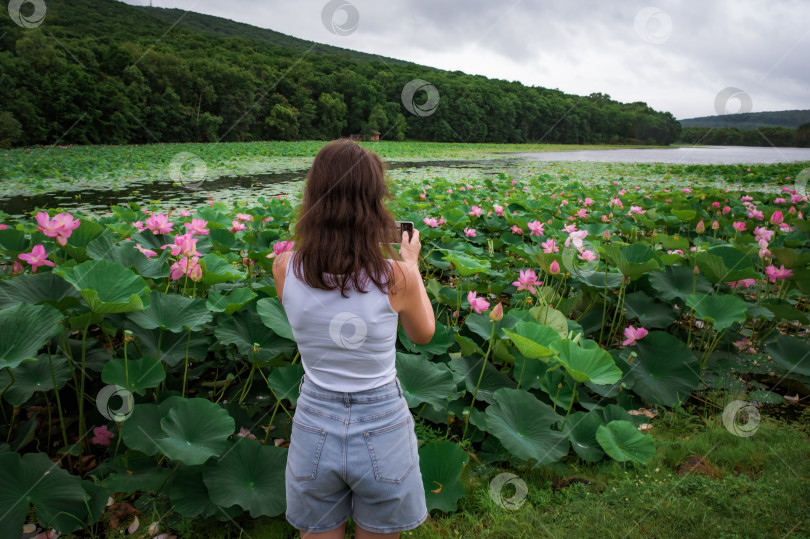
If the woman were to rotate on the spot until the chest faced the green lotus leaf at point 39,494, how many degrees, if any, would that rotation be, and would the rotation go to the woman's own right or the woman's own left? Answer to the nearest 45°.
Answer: approximately 90° to the woman's own left

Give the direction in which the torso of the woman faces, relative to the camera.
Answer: away from the camera

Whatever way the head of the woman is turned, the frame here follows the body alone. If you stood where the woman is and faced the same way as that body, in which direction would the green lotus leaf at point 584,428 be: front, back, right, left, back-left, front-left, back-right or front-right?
front-right

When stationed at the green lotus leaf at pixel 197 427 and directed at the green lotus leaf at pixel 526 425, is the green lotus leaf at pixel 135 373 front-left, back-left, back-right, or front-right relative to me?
back-left

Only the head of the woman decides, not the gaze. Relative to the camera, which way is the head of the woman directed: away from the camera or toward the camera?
away from the camera

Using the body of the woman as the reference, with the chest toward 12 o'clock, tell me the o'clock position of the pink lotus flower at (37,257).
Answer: The pink lotus flower is roughly at 10 o'clock from the woman.

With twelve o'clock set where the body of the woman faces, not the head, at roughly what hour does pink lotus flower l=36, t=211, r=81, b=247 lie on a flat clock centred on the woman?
The pink lotus flower is roughly at 10 o'clock from the woman.

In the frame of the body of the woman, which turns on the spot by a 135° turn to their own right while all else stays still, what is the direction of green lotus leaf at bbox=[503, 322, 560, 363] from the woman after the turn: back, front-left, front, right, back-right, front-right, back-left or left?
left

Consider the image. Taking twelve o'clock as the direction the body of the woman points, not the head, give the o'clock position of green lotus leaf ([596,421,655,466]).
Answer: The green lotus leaf is roughly at 2 o'clock from the woman.

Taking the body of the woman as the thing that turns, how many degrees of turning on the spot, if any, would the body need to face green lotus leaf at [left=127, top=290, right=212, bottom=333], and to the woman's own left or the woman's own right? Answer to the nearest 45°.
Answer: approximately 45° to the woman's own left

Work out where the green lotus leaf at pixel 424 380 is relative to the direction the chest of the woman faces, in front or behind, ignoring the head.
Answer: in front

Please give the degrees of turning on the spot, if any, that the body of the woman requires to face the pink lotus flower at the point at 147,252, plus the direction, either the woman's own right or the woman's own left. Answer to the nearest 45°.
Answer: approximately 45° to the woman's own left

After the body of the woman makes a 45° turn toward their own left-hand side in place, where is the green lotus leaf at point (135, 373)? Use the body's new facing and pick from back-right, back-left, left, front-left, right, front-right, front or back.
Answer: front
